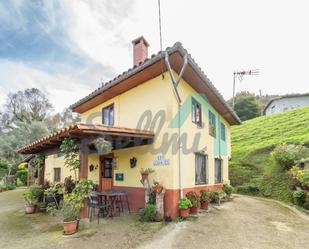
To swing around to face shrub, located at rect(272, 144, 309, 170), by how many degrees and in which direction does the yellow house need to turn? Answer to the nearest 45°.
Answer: approximately 180°

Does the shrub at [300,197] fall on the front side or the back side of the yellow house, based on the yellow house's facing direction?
on the back side

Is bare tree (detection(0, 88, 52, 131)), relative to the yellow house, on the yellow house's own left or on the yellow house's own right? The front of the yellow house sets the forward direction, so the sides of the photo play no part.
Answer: on the yellow house's own right

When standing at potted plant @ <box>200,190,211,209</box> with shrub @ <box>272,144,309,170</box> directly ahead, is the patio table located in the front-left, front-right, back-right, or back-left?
back-left

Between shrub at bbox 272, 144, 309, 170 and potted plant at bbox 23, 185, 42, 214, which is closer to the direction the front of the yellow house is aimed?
the potted plant

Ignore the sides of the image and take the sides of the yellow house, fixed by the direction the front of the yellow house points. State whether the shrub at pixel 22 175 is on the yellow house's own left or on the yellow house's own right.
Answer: on the yellow house's own right

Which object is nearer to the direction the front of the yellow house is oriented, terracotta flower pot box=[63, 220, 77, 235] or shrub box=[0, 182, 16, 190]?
the terracotta flower pot

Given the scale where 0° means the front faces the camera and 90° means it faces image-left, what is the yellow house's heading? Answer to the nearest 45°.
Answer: approximately 45°
